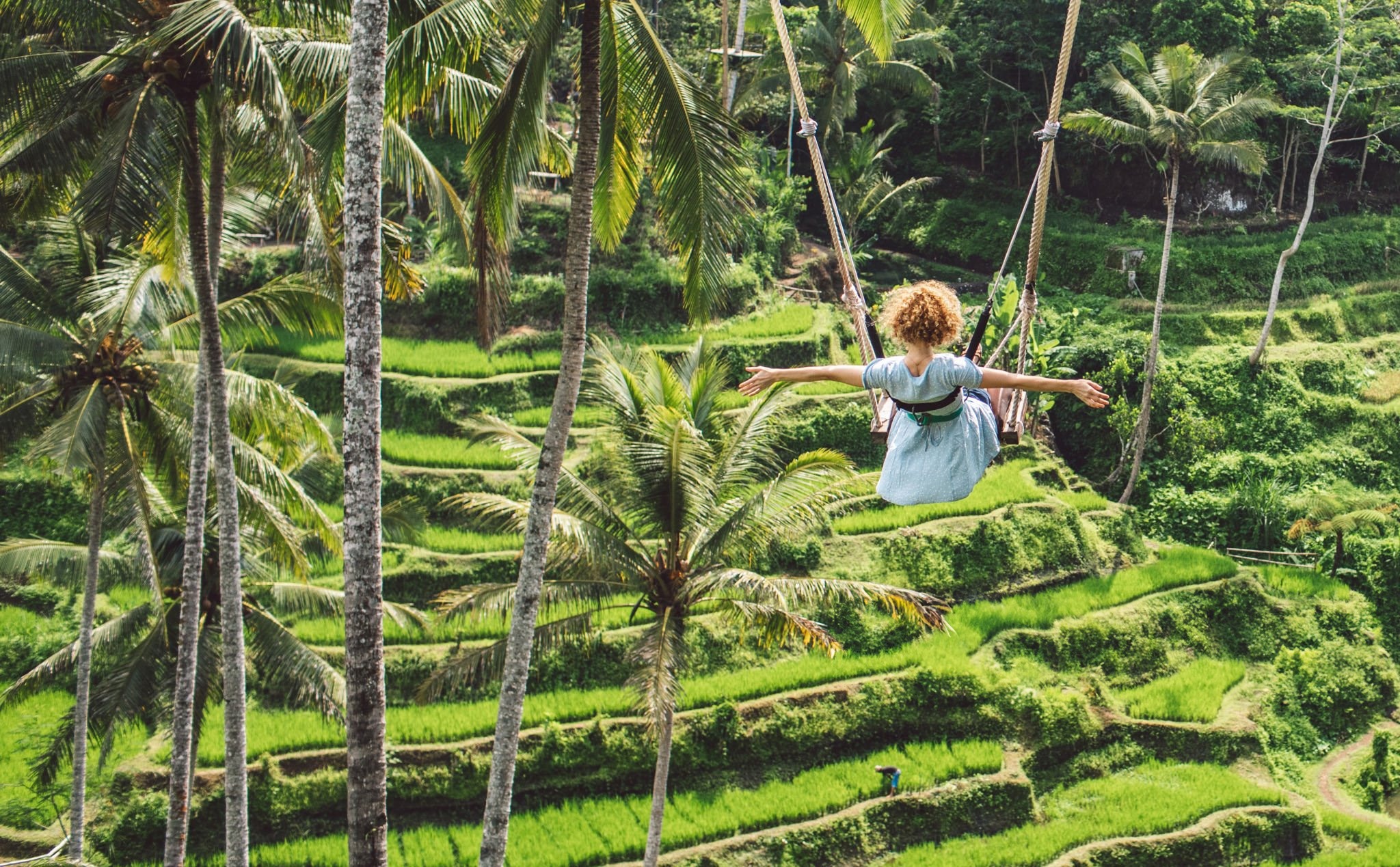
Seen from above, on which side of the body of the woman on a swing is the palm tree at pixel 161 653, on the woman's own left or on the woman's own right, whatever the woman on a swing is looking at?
on the woman's own left

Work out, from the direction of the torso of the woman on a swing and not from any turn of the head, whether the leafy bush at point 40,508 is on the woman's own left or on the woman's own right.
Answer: on the woman's own left

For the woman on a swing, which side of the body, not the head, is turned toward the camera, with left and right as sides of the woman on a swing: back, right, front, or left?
back

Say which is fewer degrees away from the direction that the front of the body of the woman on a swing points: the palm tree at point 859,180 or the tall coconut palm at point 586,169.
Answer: the palm tree

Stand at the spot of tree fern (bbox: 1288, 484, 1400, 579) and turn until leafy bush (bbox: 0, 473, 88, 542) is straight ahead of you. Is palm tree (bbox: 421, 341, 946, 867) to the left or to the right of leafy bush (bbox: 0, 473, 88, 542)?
left

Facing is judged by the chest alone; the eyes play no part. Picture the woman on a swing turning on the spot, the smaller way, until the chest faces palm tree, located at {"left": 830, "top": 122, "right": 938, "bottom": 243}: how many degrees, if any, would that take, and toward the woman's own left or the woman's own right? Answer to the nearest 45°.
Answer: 0° — they already face it

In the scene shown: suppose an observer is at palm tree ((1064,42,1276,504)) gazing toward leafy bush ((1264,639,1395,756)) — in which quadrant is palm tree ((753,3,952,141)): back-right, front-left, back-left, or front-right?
back-right

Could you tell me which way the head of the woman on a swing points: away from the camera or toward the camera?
away from the camera
